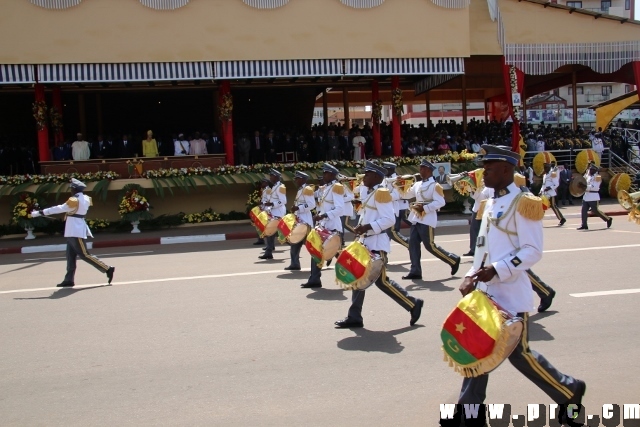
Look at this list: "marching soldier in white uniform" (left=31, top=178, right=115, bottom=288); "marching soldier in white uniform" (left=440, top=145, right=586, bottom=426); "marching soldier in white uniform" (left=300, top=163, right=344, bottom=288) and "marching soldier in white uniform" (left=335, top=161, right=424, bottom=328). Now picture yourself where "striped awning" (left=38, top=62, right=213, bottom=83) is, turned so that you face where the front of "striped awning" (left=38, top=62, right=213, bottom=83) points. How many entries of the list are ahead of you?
4

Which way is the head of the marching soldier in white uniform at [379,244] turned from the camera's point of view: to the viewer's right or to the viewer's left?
to the viewer's left

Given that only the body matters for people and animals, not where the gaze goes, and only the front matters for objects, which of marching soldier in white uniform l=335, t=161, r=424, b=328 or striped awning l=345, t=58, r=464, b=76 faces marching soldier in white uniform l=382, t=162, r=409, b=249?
the striped awning

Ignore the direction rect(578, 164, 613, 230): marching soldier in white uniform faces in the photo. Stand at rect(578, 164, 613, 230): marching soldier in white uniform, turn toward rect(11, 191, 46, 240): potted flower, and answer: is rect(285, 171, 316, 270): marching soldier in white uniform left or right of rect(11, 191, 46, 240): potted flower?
left

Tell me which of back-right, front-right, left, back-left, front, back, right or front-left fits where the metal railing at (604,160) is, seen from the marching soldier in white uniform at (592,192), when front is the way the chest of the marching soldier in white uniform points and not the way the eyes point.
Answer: right

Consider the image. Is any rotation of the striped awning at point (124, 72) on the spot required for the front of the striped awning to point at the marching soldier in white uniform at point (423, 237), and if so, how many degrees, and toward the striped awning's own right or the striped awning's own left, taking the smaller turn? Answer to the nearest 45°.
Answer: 0° — it already faces them

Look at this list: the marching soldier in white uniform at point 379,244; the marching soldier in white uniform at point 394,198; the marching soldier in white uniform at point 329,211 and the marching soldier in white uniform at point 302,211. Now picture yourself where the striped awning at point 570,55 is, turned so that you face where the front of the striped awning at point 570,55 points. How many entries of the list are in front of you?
4

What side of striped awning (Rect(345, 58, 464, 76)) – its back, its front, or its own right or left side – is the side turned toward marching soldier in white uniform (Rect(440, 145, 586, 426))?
front

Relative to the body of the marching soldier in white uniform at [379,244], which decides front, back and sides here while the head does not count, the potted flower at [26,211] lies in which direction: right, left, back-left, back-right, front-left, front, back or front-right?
front-right
